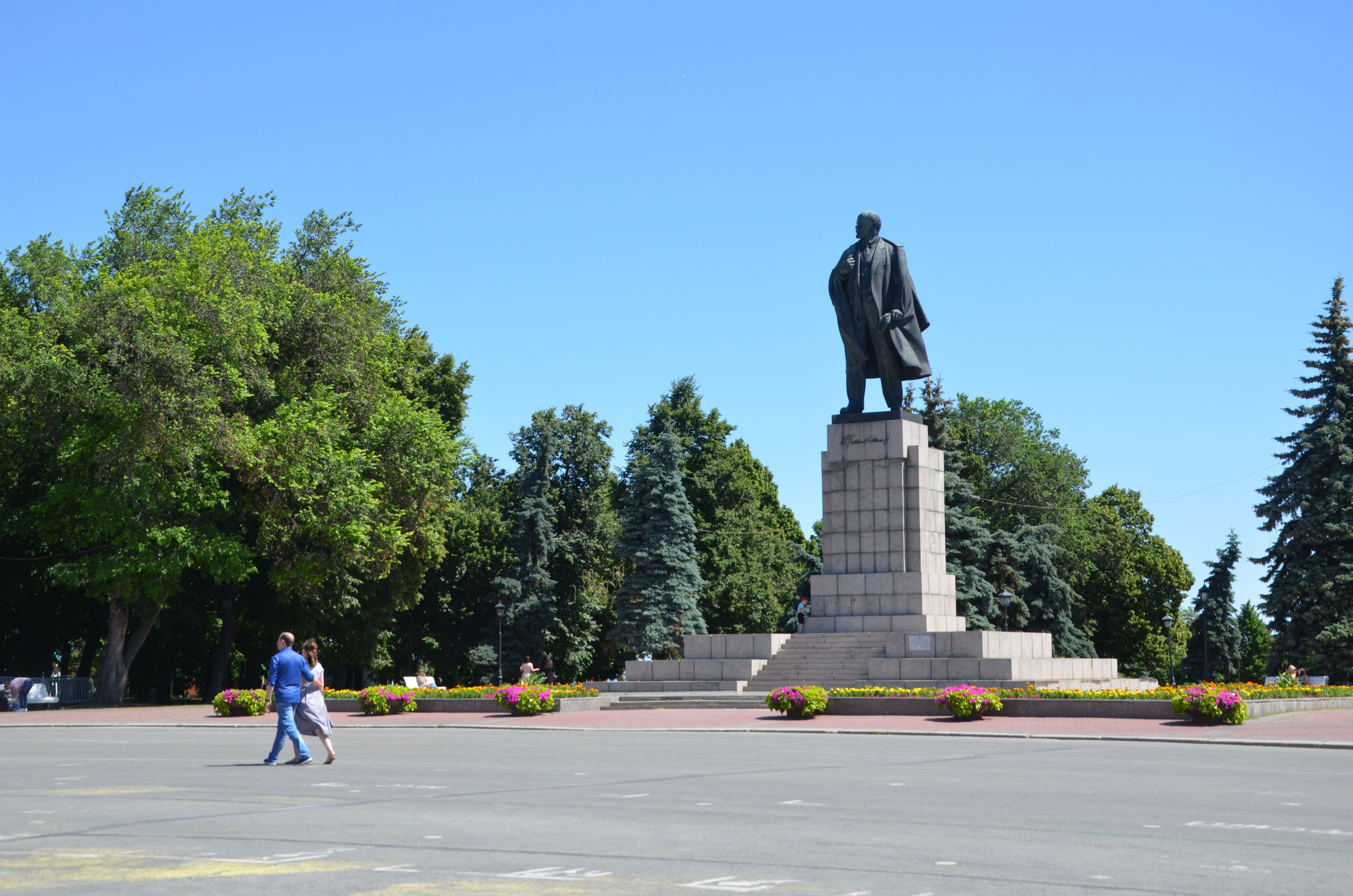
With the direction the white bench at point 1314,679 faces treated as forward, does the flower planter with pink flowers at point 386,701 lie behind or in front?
in front

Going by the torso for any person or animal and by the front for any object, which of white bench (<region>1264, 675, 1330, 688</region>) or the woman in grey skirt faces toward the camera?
the white bench

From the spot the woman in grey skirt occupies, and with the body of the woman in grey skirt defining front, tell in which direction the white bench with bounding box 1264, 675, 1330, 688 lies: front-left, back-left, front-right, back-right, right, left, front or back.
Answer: back-right

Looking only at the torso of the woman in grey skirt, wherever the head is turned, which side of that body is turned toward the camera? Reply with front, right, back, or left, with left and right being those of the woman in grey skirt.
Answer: left

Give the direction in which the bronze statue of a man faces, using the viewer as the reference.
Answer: facing the viewer and to the left of the viewer

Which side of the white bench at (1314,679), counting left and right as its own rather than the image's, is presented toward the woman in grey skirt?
front

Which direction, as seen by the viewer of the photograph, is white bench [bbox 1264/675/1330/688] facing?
facing the viewer

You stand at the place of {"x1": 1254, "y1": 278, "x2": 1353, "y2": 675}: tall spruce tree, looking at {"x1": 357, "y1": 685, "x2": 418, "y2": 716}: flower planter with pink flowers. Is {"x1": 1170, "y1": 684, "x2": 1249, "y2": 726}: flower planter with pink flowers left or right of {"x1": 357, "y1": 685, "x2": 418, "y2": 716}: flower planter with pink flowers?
left

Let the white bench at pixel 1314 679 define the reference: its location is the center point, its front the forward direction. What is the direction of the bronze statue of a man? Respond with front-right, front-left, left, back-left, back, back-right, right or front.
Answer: front-right

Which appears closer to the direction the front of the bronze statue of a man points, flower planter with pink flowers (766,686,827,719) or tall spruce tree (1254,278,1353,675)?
the flower planter with pink flowers

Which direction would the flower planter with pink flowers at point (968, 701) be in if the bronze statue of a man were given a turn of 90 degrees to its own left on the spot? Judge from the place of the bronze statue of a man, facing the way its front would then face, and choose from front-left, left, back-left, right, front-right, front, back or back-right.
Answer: front-right

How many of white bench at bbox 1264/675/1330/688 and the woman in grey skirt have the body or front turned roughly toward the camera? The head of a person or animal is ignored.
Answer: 1

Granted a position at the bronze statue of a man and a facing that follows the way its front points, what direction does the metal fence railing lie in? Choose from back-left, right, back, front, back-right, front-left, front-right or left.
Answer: front-right

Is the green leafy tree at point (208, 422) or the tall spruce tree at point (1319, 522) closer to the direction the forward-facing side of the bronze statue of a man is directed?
the green leafy tree
